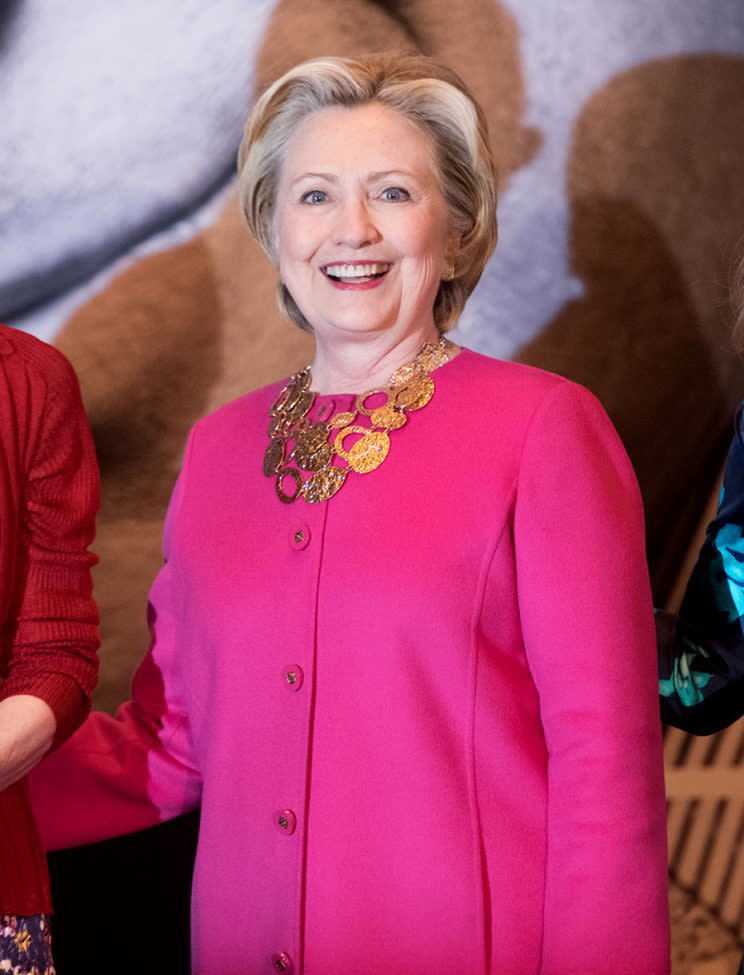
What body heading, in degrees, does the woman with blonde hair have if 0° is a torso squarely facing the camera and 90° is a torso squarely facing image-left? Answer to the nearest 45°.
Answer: approximately 45°
